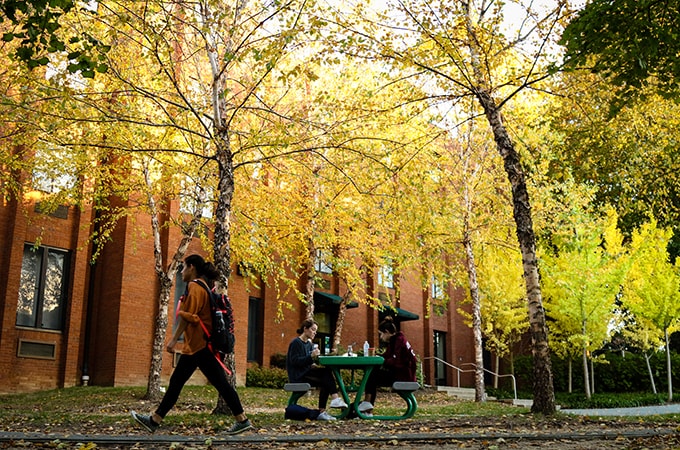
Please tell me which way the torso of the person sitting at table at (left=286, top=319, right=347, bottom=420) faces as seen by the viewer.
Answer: to the viewer's right

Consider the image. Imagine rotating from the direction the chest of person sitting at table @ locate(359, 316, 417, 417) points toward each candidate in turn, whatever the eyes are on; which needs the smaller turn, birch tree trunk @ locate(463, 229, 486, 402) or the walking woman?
the walking woman

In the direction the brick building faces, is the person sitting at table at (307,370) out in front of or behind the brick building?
in front

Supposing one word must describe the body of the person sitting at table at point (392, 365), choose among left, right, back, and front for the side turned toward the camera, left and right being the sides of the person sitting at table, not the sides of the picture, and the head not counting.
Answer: left

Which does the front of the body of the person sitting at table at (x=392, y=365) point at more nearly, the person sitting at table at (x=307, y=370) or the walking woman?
the person sitting at table

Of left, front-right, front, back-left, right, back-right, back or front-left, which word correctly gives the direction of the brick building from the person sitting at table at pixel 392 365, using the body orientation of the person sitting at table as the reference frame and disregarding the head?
front-right

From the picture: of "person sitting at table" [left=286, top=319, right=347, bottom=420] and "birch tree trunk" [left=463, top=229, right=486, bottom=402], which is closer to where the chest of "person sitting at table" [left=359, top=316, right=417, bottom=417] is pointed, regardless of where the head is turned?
the person sitting at table

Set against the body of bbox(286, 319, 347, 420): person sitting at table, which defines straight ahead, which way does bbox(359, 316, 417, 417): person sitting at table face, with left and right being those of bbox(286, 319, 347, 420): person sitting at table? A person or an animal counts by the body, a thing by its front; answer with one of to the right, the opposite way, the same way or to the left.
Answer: the opposite way

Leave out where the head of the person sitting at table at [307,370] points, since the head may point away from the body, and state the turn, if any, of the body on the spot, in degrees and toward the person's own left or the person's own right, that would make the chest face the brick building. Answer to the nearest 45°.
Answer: approximately 135° to the person's own left
